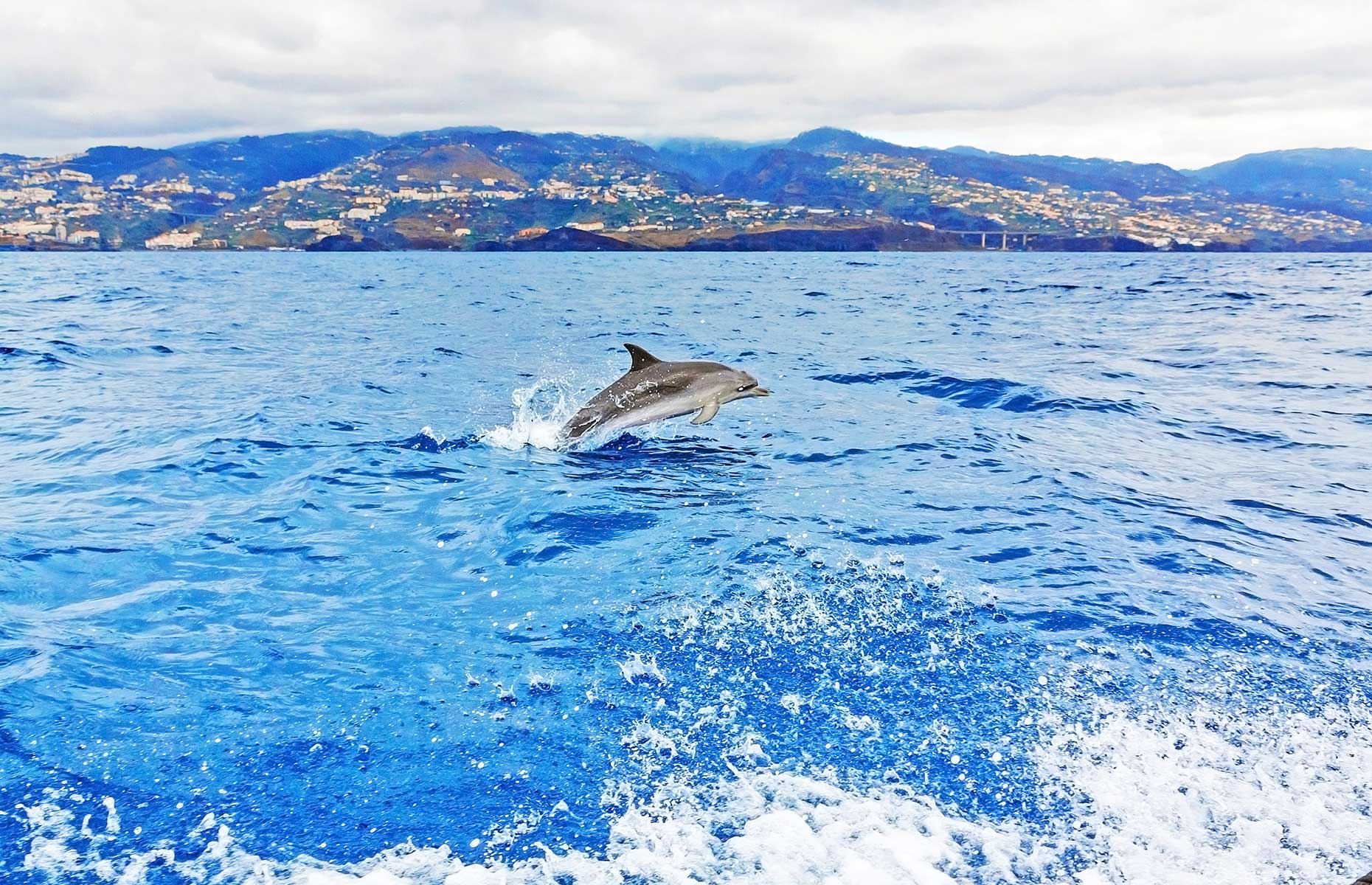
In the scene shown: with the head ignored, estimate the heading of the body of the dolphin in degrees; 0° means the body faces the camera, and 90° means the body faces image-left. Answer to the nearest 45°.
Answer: approximately 270°
